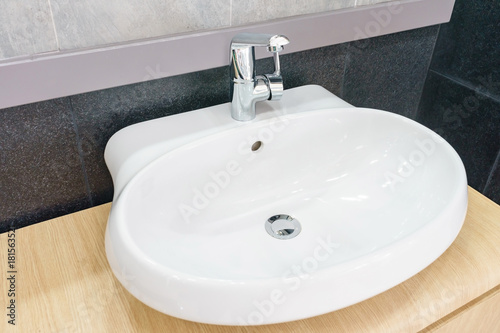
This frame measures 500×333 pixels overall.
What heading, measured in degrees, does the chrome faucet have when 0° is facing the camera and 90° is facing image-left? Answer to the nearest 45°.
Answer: approximately 315°
